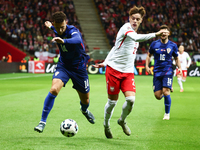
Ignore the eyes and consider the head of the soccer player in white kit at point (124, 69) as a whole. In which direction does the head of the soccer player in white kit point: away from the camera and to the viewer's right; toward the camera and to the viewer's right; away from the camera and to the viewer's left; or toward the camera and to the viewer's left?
toward the camera and to the viewer's left

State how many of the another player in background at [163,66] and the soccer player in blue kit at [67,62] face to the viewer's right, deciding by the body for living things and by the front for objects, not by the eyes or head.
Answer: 0

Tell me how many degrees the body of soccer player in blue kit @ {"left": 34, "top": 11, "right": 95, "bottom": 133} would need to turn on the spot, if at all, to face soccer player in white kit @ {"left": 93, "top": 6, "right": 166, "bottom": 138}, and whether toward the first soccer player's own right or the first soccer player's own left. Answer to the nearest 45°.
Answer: approximately 90° to the first soccer player's own left

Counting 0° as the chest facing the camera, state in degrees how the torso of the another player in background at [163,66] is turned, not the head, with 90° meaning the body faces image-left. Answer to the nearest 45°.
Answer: approximately 0°
